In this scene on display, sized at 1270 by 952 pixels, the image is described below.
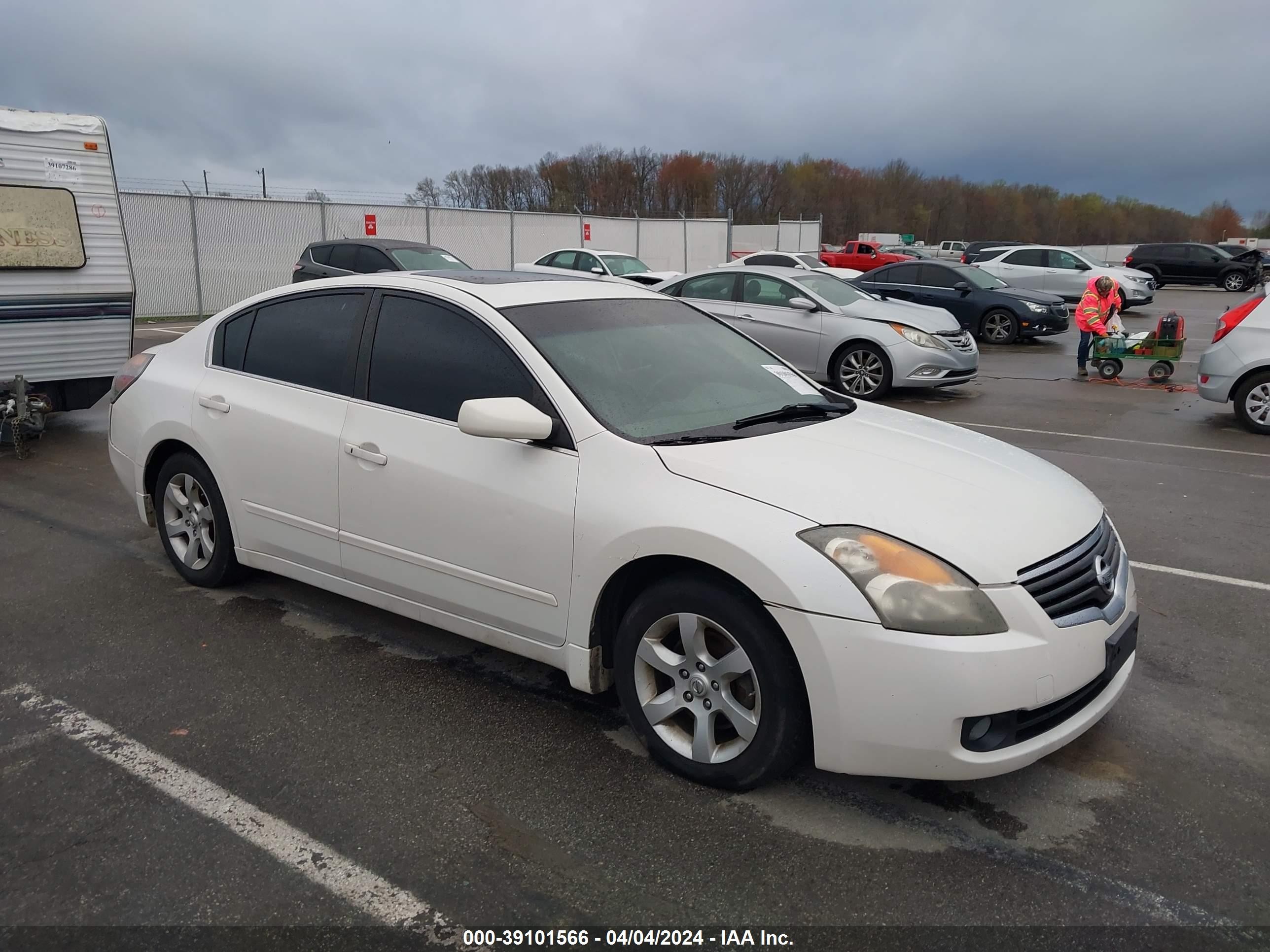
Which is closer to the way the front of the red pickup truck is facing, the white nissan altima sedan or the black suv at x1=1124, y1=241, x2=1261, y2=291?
the black suv

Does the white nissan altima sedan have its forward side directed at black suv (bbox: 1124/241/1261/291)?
no

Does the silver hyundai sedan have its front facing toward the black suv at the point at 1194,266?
no

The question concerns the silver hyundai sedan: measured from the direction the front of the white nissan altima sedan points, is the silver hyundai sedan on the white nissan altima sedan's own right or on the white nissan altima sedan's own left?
on the white nissan altima sedan's own left

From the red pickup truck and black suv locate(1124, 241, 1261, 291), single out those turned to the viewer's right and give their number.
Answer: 2

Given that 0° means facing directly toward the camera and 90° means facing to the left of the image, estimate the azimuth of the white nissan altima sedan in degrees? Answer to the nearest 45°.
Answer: approximately 315°

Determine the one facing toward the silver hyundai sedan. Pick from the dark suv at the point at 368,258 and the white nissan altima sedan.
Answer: the dark suv

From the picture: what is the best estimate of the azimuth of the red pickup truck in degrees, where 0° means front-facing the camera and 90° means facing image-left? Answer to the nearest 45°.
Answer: approximately 270°

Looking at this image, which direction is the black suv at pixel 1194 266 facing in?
to the viewer's right

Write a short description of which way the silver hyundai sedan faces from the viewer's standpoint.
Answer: facing the viewer and to the right of the viewer

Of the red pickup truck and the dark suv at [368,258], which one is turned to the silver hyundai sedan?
the dark suv

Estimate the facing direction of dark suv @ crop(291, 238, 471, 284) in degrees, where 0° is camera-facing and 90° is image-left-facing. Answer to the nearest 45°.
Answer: approximately 315°

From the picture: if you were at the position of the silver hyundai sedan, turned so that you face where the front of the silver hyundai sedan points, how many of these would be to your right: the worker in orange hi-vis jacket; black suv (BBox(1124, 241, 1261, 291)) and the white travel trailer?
1

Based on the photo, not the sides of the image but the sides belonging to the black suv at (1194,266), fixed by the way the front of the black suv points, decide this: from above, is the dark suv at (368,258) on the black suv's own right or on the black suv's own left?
on the black suv's own right

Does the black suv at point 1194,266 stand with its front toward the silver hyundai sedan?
no

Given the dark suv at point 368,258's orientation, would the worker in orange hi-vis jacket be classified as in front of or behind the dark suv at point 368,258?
in front

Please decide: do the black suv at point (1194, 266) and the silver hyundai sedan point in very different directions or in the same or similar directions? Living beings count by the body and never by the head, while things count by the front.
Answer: same or similar directions

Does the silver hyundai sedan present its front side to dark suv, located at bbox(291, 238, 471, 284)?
no
